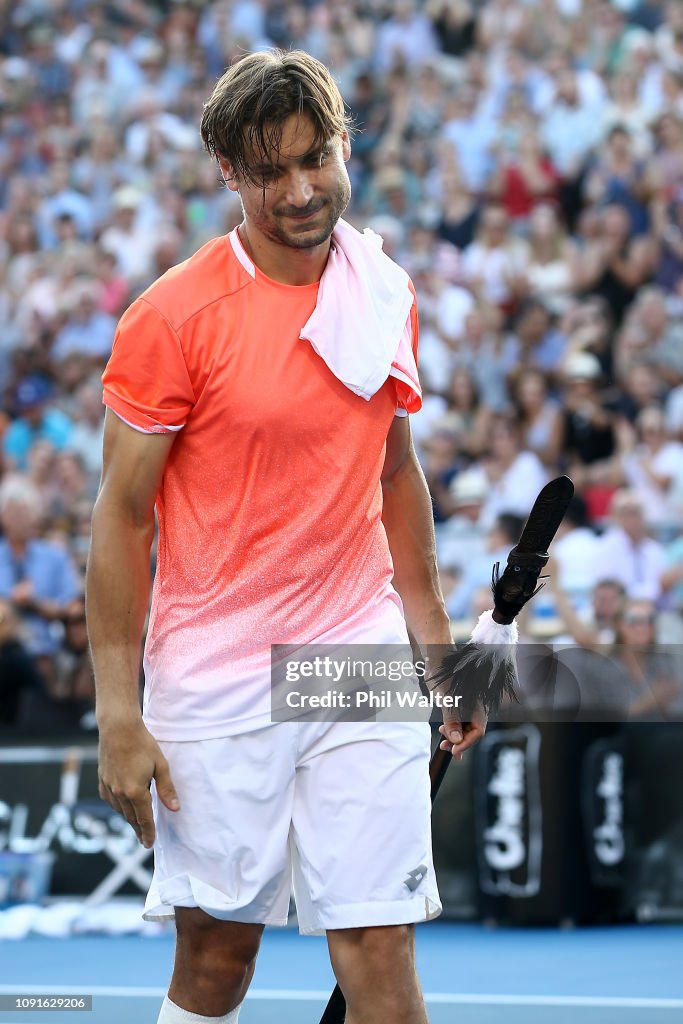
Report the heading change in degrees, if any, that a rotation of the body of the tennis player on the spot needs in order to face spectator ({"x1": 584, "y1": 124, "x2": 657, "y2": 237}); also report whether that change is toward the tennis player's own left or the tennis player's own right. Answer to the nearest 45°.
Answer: approximately 135° to the tennis player's own left
